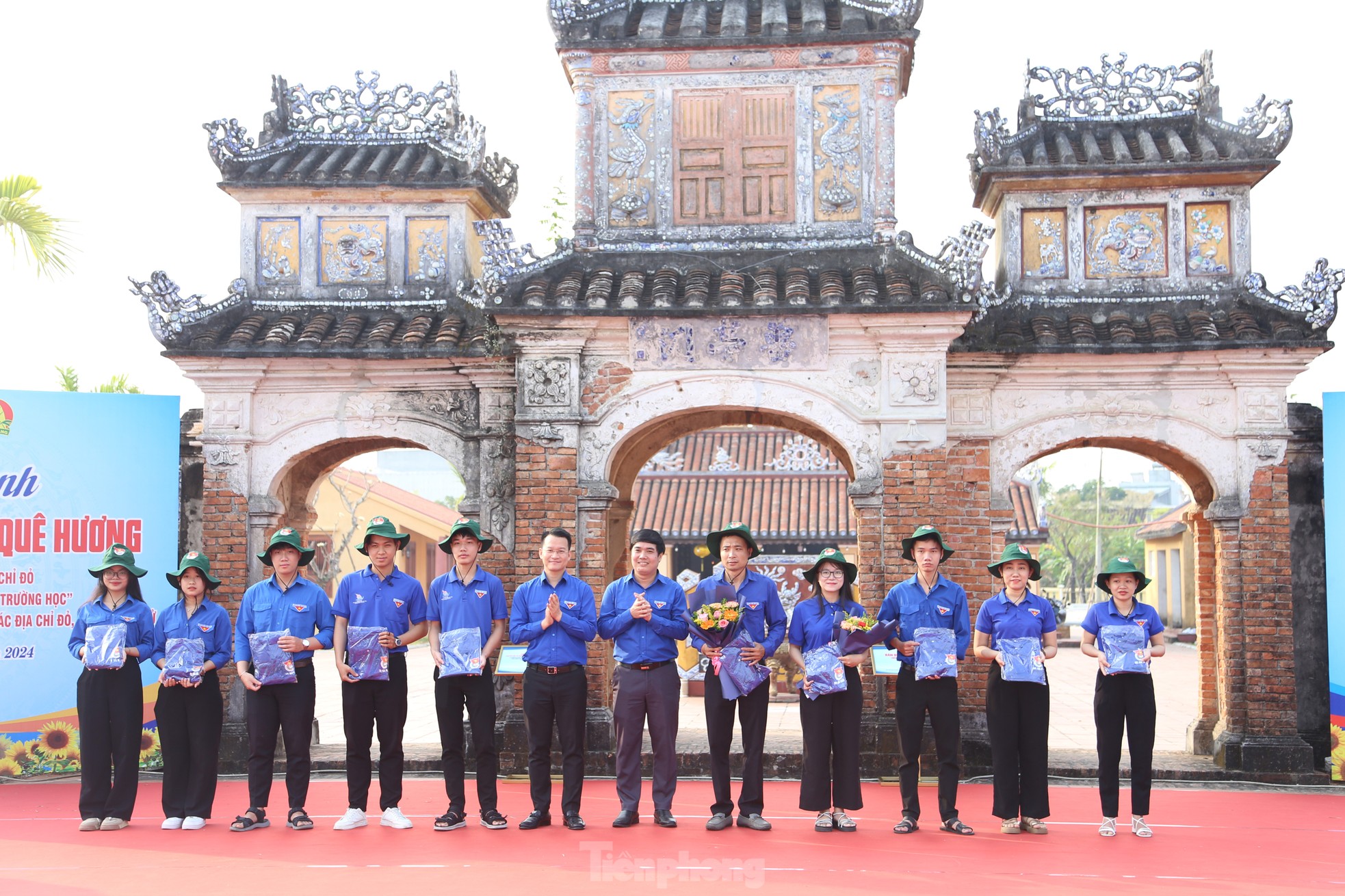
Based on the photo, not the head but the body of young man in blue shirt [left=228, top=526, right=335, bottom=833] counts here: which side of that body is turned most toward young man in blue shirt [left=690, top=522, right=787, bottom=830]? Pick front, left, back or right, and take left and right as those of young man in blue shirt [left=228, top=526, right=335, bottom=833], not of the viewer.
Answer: left

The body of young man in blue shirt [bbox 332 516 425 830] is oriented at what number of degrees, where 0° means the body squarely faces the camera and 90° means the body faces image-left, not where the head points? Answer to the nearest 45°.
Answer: approximately 0°

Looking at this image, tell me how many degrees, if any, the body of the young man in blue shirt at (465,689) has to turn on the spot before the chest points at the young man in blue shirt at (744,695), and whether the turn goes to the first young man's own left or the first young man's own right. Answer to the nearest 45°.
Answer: approximately 90° to the first young man's own left

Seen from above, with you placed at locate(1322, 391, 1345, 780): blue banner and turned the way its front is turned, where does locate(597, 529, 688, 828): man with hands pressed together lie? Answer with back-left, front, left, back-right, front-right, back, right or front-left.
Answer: front-right

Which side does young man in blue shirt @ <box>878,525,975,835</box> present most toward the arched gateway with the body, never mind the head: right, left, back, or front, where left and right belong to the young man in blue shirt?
back

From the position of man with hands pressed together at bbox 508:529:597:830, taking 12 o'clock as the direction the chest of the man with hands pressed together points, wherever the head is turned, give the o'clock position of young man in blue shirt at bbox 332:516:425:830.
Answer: The young man in blue shirt is roughly at 3 o'clock from the man with hands pressed together.

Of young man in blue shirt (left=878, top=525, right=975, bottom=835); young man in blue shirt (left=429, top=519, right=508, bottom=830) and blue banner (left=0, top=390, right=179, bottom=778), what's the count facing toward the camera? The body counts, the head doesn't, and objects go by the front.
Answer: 3

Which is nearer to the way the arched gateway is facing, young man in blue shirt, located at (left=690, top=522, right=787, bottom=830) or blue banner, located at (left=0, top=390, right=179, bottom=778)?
the young man in blue shirt
